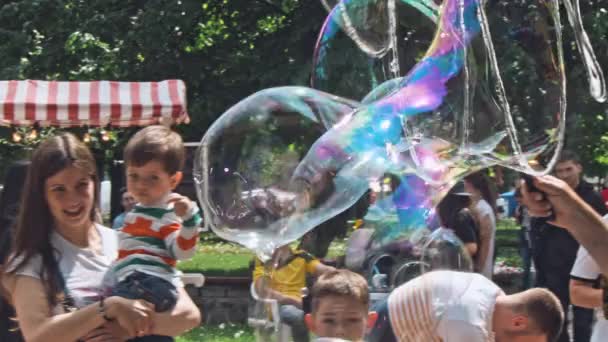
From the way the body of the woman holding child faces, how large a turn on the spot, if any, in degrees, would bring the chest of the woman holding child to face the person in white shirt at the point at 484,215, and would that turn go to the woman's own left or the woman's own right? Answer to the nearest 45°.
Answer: approximately 90° to the woman's own left

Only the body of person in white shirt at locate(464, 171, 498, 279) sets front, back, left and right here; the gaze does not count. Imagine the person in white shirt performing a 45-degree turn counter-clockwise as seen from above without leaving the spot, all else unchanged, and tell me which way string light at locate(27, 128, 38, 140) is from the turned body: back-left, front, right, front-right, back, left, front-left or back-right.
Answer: right

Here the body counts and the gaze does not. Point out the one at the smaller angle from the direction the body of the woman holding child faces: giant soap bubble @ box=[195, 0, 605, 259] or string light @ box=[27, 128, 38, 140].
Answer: the giant soap bubble

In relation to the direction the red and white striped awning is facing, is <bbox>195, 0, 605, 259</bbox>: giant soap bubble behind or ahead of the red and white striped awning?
ahead

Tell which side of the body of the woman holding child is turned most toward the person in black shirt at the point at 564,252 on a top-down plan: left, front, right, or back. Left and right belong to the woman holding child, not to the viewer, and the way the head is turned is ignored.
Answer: left

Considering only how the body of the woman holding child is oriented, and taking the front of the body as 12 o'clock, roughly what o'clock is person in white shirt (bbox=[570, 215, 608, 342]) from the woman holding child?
The person in white shirt is roughly at 10 o'clock from the woman holding child.

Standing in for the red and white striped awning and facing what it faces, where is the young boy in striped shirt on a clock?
The young boy in striped shirt is roughly at 12 o'clock from the red and white striped awning.

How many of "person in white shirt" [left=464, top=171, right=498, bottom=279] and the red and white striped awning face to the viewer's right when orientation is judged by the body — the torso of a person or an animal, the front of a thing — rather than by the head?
0

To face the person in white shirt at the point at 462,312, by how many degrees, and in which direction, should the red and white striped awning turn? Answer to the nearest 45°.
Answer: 0° — it already faces them

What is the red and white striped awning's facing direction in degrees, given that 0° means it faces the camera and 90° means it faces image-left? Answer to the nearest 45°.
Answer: approximately 0°
